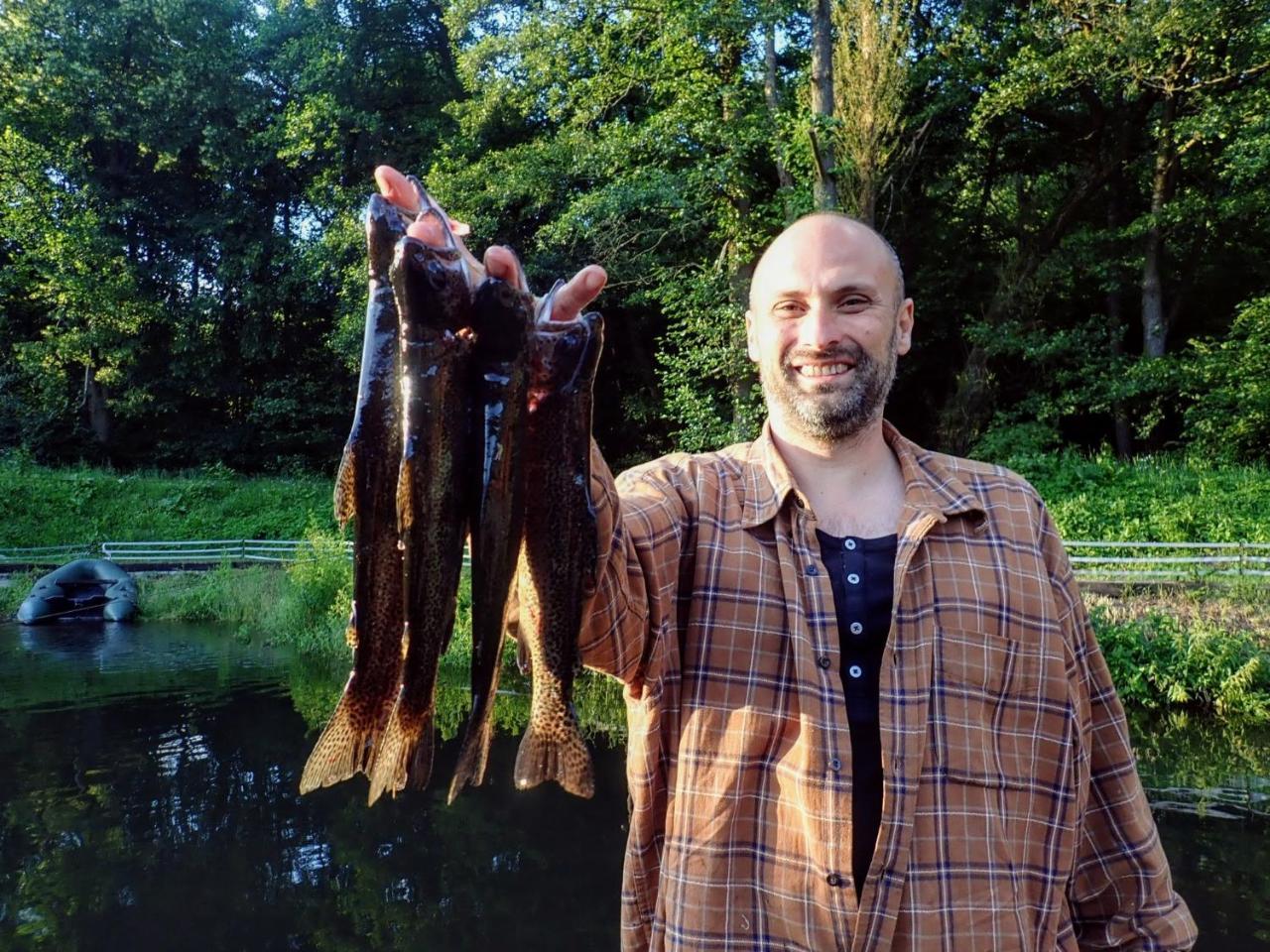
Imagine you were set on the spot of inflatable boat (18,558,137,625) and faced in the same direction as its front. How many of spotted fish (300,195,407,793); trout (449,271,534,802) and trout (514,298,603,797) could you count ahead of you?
0

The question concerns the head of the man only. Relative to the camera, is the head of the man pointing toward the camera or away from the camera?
toward the camera

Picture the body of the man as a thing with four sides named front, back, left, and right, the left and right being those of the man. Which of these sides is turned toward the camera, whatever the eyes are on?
front

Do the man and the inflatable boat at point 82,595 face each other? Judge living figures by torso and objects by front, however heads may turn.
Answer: no

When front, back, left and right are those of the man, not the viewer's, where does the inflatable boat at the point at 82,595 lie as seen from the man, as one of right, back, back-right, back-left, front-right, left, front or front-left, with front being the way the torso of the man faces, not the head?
back-right
